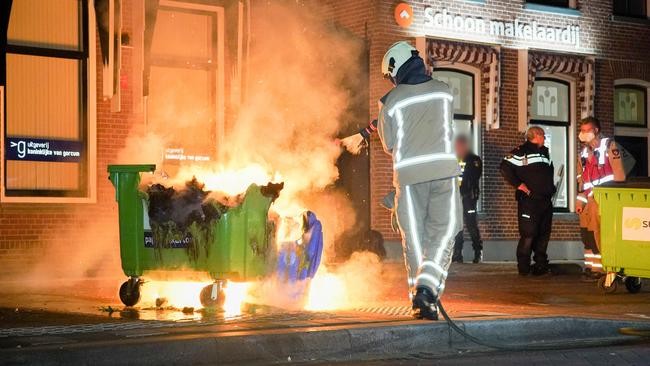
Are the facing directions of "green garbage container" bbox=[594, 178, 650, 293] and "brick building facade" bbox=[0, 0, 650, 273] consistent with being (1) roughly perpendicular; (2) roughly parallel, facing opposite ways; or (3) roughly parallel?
roughly parallel

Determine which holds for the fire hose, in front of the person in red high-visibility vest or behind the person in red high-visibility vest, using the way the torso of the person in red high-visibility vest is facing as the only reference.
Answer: in front

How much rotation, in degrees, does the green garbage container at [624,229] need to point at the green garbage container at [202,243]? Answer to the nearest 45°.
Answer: approximately 45° to its right

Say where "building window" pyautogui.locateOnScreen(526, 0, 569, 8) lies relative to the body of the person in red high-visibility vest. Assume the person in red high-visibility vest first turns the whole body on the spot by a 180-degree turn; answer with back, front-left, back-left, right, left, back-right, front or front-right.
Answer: front-left

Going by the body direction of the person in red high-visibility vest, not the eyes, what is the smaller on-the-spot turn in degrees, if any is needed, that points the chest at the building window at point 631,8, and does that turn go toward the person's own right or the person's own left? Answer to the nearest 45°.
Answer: approximately 135° to the person's own right

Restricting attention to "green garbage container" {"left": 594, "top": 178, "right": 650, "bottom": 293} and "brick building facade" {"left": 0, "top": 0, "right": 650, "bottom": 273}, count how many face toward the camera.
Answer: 2

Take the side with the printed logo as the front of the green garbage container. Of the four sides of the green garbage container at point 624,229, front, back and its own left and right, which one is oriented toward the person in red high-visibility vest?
back

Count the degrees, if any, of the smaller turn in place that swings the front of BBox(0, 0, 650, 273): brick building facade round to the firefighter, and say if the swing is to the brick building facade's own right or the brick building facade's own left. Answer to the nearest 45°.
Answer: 0° — it already faces them

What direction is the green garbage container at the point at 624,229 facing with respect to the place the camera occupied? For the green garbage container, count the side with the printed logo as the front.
facing the viewer

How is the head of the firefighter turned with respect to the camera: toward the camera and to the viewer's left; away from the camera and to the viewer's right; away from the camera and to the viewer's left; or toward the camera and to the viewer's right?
away from the camera and to the viewer's left

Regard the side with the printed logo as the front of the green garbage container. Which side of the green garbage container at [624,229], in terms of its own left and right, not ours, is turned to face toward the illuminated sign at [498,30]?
back

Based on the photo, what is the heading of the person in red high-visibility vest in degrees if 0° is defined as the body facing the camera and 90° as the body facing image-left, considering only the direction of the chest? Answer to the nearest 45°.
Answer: approximately 45°

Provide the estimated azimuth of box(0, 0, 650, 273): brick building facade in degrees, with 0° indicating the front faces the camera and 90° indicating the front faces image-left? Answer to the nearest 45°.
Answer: approximately 0°
